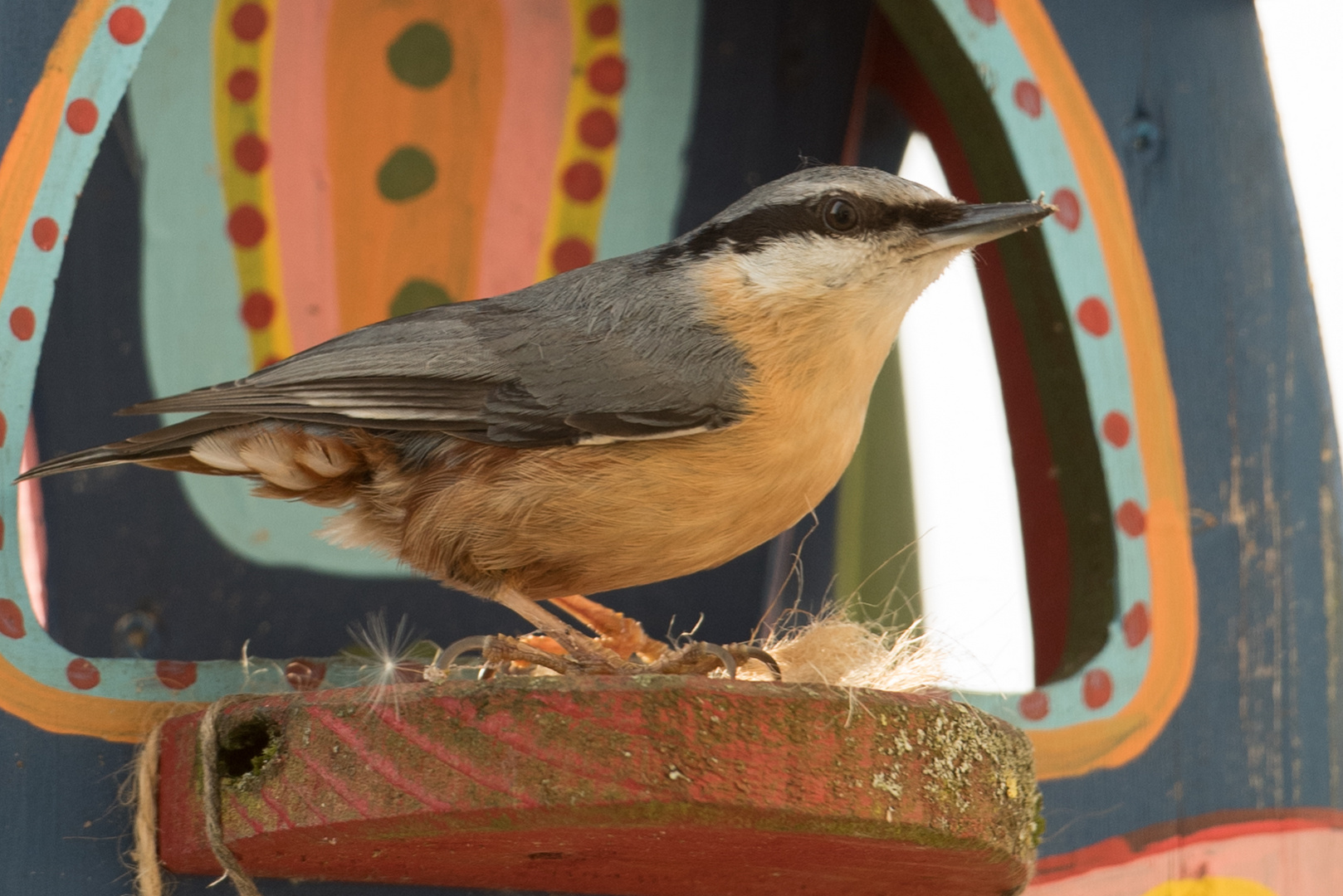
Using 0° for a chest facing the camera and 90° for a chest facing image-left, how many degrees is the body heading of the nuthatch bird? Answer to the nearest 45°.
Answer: approximately 270°
